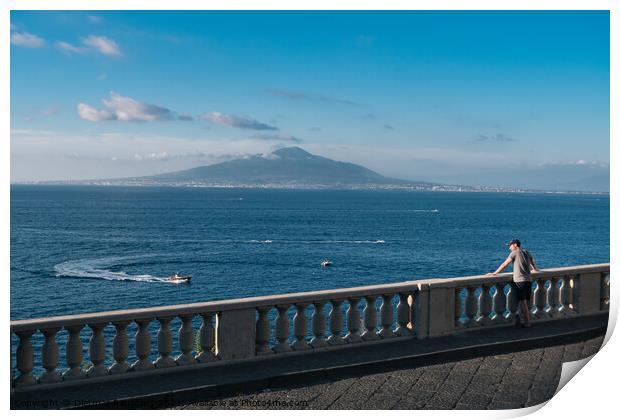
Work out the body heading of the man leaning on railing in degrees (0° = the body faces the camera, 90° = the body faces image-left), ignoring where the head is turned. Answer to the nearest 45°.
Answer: approximately 135°
